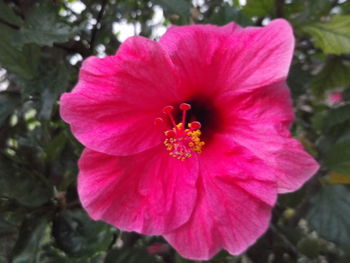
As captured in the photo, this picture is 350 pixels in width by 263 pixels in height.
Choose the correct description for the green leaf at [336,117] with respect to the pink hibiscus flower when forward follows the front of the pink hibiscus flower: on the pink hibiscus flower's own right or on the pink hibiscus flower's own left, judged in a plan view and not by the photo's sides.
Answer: on the pink hibiscus flower's own left

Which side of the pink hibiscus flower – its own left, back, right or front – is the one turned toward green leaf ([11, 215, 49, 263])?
right

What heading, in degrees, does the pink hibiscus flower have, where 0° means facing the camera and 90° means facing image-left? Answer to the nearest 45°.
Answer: approximately 0°

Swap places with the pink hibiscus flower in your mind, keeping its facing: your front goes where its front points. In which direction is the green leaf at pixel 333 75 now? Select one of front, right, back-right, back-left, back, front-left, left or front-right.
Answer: back-left

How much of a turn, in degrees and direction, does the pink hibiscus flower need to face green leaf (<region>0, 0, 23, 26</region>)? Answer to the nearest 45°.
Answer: approximately 135° to its right

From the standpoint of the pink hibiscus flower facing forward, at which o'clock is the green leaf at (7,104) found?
The green leaf is roughly at 4 o'clock from the pink hibiscus flower.
